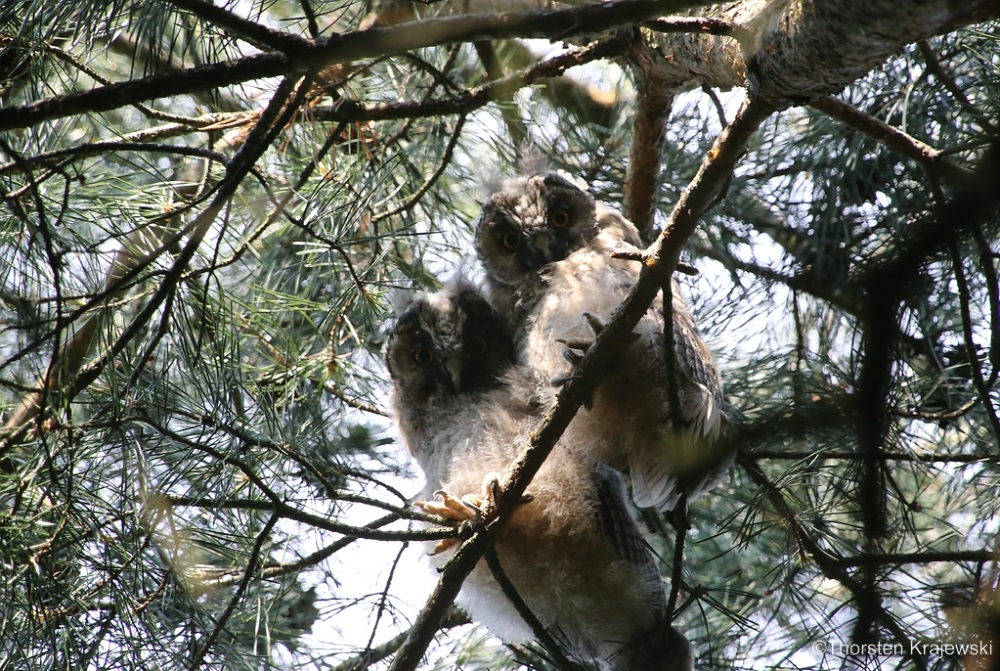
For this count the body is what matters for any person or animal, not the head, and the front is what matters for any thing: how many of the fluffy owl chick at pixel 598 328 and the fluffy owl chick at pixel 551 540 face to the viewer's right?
0

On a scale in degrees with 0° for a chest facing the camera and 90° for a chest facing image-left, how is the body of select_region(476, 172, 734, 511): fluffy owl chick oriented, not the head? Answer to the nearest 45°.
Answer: approximately 45°
